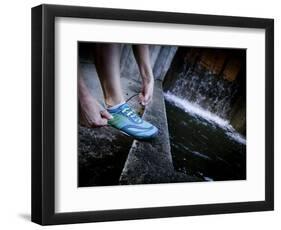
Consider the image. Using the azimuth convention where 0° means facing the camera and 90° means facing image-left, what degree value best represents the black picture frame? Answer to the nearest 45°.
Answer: approximately 315°
